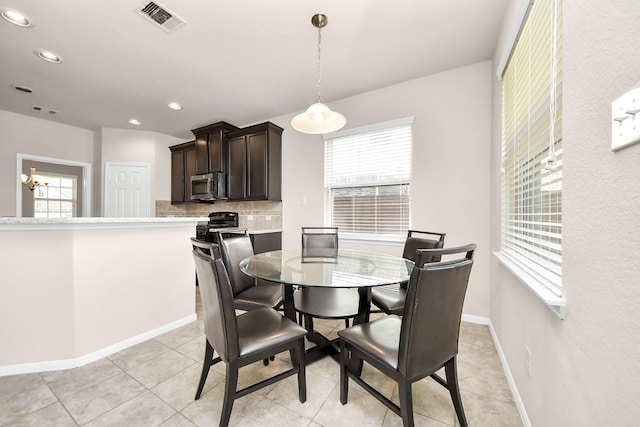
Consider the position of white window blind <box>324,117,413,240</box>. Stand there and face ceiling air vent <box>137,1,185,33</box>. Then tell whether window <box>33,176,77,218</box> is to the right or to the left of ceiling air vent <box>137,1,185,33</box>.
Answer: right

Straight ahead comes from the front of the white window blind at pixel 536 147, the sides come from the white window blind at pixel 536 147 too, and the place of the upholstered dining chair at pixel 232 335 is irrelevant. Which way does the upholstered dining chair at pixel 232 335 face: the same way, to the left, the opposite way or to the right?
to the right

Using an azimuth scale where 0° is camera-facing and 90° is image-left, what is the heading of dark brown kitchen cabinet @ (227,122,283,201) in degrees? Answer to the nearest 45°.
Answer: approximately 45°

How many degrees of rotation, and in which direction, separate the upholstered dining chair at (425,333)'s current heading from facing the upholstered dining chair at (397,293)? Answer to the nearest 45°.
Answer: approximately 45° to its right

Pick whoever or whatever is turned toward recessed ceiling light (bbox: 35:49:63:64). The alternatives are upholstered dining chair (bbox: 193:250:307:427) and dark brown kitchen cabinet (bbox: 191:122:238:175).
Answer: the dark brown kitchen cabinet

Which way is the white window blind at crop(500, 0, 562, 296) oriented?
to the viewer's left

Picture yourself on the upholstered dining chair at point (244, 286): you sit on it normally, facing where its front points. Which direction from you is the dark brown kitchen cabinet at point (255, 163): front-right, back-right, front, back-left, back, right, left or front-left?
back-left
